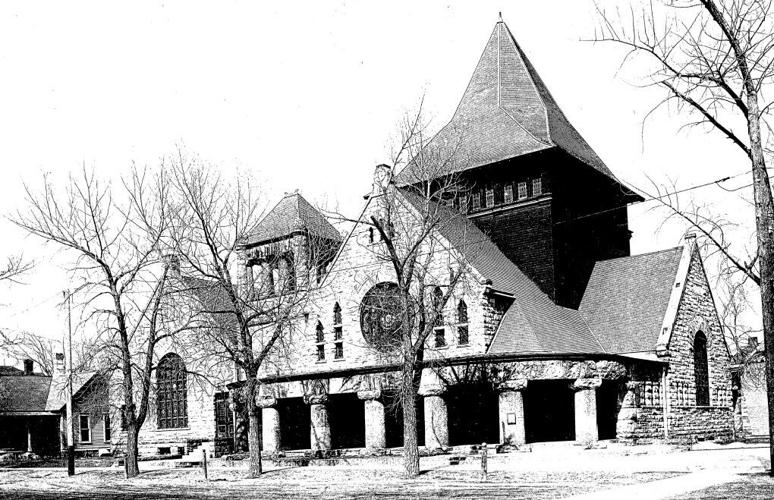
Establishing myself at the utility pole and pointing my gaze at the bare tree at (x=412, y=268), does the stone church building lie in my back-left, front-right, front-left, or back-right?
front-left

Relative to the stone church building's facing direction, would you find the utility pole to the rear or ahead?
ahead

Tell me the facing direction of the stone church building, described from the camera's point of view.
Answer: facing the viewer and to the left of the viewer
